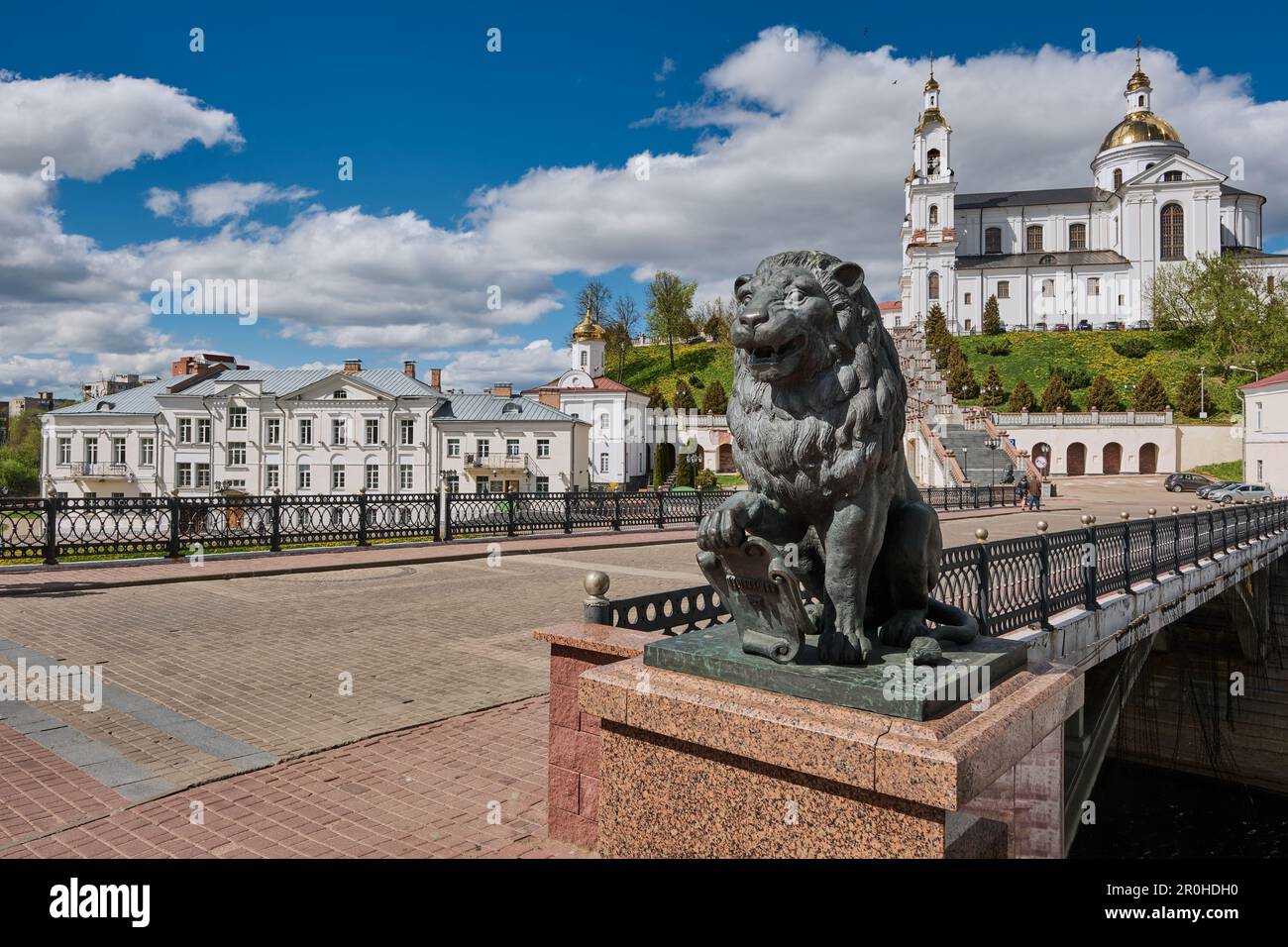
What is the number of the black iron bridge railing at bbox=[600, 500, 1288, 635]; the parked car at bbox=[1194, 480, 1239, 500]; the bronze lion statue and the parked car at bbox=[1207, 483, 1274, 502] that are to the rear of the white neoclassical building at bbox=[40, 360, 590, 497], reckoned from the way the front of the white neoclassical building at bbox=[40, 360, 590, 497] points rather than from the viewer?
0

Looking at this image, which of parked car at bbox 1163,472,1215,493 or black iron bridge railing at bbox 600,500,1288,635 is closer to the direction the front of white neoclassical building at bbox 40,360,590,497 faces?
the black iron bridge railing

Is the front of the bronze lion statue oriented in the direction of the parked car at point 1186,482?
no

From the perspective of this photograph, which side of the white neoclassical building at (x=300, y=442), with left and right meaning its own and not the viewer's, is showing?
front

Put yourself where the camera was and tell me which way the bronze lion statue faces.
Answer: facing the viewer and to the left of the viewer

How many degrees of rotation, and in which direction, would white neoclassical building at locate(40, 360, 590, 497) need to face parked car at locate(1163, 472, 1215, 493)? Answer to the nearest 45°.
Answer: approximately 45° to its left

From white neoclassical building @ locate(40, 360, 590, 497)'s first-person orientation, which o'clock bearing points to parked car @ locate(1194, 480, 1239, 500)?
The parked car is roughly at 10 o'clock from the white neoclassical building.

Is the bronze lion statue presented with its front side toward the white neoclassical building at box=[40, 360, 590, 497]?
no

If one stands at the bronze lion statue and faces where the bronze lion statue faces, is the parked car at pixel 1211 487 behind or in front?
behind

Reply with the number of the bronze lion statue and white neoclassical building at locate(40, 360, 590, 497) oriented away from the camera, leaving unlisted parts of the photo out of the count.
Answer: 0

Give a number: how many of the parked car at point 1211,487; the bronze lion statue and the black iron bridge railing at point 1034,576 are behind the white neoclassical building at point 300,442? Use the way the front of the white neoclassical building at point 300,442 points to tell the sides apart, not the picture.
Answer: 0

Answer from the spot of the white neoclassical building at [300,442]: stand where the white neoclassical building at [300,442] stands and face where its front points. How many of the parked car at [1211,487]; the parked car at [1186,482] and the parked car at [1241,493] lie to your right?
0

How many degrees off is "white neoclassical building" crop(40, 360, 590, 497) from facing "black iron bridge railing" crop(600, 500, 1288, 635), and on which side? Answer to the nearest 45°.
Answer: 0° — it already faces it

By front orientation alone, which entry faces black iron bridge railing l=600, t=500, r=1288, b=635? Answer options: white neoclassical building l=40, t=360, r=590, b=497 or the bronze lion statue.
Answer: the white neoclassical building
